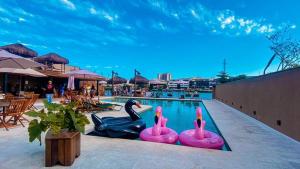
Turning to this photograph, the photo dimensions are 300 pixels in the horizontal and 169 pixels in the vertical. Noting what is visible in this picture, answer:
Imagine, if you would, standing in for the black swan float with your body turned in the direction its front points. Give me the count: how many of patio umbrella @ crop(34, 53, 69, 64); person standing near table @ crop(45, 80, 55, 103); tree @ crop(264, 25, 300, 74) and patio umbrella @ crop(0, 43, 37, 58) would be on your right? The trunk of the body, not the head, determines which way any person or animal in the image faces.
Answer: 0

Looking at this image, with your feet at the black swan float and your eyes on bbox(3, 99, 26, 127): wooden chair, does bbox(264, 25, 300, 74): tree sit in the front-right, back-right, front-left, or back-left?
back-right

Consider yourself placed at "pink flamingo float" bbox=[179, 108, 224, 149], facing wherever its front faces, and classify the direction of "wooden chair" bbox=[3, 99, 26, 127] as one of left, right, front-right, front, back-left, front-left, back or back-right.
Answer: right

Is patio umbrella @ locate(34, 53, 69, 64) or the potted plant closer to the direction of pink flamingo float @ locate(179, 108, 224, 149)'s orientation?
the potted plant

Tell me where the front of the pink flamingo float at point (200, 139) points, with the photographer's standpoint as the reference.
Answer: facing the viewer

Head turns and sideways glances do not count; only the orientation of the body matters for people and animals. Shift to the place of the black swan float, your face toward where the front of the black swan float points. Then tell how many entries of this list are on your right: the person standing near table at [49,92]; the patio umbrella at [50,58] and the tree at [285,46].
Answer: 0

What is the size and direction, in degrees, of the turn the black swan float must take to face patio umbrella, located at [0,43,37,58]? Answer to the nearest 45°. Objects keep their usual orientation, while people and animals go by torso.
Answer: approximately 135° to its left

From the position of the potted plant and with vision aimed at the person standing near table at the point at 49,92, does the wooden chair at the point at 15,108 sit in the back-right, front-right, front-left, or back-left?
front-left

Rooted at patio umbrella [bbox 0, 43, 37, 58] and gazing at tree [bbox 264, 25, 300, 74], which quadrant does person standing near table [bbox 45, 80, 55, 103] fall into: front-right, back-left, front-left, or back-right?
front-right

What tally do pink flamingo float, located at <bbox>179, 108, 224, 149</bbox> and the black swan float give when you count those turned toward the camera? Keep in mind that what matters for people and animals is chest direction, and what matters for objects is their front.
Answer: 1

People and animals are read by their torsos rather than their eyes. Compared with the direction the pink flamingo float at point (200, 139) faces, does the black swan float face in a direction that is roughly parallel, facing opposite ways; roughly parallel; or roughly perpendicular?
roughly perpendicular

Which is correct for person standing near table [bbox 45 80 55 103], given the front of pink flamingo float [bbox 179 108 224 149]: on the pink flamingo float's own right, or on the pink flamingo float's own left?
on the pink flamingo float's own right

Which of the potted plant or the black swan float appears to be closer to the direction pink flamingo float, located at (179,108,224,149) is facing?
the potted plant

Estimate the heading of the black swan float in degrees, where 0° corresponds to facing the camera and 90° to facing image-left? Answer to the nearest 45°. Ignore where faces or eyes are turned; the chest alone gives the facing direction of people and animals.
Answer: approximately 270°

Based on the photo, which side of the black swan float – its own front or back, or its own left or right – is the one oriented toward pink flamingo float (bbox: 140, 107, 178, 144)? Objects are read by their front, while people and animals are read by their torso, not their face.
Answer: front
